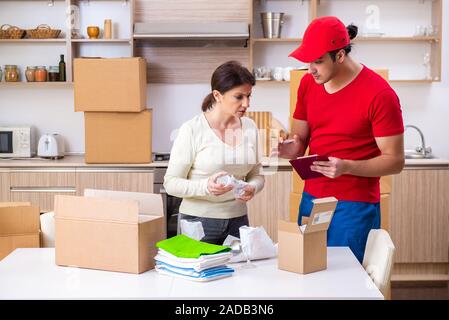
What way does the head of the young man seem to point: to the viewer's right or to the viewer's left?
to the viewer's left

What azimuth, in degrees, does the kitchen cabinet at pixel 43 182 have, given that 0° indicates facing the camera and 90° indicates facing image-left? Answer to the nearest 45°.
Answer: approximately 0°

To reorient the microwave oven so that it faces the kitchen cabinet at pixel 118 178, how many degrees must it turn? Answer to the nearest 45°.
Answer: approximately 45° to its left

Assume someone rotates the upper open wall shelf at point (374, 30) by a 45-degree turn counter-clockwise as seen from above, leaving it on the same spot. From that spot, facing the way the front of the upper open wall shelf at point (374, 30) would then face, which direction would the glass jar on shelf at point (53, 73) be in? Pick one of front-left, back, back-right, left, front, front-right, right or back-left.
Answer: back-right

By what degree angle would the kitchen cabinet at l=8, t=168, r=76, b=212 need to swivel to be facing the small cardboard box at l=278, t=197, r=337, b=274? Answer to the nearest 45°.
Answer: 0° — it already faces it

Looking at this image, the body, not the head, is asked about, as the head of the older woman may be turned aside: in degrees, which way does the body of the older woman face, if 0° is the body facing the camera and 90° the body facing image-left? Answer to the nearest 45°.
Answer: approximately 315°

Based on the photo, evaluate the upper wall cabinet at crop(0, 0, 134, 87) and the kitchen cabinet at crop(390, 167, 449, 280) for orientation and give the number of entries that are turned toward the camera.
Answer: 2

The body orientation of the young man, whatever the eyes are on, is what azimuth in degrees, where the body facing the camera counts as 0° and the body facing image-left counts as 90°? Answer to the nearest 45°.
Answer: approximately 45°

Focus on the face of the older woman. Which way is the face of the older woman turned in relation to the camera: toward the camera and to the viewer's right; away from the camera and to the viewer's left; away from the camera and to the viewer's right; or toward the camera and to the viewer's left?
toward the camera and to the viewer's right

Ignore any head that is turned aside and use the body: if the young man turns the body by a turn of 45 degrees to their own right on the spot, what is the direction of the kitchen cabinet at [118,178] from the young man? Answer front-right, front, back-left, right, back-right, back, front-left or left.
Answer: front-right

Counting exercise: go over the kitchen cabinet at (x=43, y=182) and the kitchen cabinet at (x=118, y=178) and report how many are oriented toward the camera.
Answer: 2

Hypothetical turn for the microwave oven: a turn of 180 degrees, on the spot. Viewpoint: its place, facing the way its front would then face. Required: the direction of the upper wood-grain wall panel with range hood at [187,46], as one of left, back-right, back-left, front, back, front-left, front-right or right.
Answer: right

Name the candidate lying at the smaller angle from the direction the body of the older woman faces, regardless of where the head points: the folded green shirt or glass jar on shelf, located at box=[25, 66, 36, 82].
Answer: the folded green shirt

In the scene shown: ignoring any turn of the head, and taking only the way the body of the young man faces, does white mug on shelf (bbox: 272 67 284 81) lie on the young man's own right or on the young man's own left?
on the young man's own right

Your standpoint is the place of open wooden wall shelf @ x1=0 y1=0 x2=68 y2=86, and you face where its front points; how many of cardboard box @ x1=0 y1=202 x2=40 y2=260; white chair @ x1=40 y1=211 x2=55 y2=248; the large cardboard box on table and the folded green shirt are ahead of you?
4

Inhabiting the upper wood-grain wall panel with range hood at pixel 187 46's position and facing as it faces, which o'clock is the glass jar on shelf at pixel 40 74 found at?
The glass jar on shelf is roughly at 3 o'clock from the upper wood-grain wall panel with range hood.

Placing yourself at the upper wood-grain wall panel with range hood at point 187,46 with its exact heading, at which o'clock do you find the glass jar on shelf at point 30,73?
The glass jar on shelf is roughly at 3 o'clock from the upper wood-grain wall panel with range hood.
